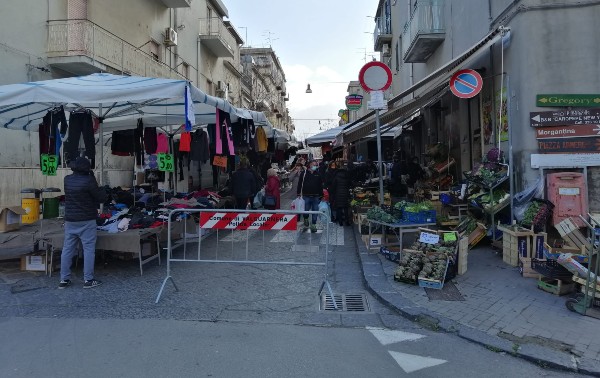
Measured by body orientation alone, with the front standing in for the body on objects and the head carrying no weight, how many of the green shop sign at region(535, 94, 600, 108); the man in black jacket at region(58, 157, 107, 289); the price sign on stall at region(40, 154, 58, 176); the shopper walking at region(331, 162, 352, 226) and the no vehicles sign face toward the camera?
3

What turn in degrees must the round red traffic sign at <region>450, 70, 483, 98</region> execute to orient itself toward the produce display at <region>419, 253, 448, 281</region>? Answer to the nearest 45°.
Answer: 0° — it already faces it

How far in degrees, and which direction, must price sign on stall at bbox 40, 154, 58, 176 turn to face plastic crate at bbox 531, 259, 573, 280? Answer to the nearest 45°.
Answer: approximately 45° to its left

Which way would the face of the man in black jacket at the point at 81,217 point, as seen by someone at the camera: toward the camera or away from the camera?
away from the camera

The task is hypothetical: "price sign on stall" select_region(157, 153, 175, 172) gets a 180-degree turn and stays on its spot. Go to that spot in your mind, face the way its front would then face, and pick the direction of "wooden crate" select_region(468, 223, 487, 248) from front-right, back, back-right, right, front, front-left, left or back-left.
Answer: back-right

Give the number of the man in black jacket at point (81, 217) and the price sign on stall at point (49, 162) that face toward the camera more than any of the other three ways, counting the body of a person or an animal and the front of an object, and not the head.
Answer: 1
